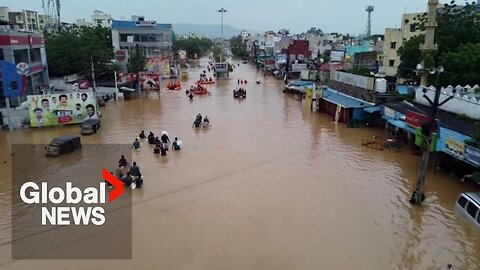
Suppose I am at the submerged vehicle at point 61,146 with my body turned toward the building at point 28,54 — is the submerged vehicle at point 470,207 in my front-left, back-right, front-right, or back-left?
back-right

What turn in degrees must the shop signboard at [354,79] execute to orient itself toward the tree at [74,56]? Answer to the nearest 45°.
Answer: approximately 45° to its right

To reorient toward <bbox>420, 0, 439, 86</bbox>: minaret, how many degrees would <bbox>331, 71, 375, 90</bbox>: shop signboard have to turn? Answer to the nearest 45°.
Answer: approximately 135° to its left

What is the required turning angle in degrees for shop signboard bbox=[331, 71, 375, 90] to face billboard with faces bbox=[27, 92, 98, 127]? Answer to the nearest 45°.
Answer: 0° — it already faces it

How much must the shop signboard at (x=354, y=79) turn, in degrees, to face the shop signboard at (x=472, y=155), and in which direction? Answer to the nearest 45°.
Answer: approximately 45° to its left

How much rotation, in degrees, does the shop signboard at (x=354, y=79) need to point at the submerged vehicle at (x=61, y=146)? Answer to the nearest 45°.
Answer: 0° — it already faces it

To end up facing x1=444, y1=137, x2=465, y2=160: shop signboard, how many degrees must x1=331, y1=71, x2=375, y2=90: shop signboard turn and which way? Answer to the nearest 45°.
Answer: approximately 45° to its left

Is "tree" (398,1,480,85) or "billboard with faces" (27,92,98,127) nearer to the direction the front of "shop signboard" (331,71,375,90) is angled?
the billboard with faces

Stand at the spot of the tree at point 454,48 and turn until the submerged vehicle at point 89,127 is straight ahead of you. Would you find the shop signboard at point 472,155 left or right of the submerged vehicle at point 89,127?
left

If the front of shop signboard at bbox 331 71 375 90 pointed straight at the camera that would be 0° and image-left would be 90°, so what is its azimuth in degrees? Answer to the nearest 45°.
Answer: approximately 45°

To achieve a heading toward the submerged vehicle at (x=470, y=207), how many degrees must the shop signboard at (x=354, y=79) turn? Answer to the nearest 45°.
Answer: approximately 45° to its left
